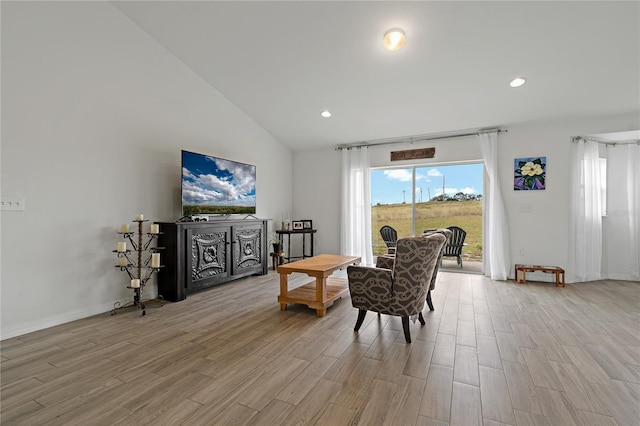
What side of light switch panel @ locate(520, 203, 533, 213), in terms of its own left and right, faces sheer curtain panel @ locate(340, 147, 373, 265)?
right

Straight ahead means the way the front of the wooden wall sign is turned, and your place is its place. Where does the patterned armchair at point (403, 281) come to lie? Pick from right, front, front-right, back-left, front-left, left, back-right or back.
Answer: front

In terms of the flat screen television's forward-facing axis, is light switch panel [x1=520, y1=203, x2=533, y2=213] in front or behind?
in front

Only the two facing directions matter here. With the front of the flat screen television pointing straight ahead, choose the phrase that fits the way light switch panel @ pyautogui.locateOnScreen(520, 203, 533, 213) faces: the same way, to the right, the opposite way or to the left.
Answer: to the right

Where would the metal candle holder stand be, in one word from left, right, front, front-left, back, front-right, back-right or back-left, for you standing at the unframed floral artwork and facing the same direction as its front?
front-right

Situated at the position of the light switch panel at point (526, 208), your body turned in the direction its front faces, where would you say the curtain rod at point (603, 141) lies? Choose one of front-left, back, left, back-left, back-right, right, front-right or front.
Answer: back-left

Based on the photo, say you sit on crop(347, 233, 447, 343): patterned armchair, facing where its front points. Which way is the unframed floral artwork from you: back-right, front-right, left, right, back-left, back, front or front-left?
right

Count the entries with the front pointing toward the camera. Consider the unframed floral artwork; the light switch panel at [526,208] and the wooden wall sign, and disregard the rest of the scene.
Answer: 3

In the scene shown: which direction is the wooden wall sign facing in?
toward the camera

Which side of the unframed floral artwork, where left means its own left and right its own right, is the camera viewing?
front

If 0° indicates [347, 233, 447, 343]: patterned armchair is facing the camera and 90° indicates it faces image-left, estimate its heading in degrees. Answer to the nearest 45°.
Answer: approximately 135°

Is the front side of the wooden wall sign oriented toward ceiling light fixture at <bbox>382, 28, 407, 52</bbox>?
yes
